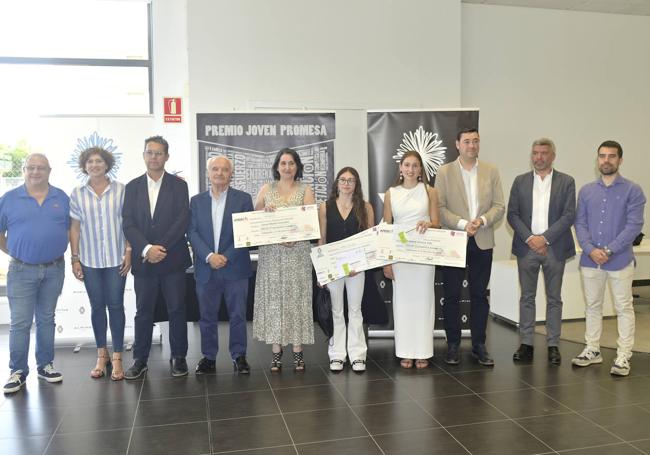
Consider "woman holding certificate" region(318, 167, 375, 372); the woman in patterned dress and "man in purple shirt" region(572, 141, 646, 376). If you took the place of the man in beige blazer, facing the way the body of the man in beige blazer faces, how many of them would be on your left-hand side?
1

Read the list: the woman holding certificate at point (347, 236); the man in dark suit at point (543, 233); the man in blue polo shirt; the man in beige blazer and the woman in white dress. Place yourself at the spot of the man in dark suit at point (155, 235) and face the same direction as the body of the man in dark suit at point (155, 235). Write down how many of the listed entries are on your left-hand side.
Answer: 4

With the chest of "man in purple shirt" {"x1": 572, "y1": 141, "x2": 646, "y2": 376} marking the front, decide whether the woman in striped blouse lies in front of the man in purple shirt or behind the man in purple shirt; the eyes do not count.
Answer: in front

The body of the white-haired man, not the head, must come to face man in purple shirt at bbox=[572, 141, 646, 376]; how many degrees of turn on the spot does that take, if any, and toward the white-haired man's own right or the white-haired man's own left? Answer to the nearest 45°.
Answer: approximately 90° to the white-haired man's own left

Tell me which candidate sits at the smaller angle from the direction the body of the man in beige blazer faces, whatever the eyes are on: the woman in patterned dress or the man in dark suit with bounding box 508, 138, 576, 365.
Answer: the woman in patterned dress

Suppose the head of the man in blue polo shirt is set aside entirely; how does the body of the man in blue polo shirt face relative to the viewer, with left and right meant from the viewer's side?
facing the viewer

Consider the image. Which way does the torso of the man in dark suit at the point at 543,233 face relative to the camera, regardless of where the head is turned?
toward the camera

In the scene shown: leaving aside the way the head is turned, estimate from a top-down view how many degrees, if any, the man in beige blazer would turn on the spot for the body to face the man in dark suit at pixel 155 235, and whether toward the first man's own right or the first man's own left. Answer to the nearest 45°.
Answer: approximately 90° to the first man's own right

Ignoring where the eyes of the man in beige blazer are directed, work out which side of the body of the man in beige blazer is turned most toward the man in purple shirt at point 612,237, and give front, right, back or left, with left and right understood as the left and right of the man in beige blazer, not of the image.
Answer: left

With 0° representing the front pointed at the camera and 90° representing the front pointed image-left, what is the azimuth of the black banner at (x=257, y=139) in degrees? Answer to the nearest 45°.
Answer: approximately 0°

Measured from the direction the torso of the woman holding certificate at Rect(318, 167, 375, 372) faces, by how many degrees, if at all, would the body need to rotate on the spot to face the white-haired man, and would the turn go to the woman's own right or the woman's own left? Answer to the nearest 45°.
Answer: approximately 90° to the woman's own right

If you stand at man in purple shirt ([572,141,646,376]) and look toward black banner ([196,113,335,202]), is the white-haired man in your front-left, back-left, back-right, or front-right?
front-left

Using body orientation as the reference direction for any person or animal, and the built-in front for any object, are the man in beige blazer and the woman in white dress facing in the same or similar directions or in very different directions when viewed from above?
same or similar directions

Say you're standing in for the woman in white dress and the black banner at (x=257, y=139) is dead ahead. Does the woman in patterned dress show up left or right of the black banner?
left

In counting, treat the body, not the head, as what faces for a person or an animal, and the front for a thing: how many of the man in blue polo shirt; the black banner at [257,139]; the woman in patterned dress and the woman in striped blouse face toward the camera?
4

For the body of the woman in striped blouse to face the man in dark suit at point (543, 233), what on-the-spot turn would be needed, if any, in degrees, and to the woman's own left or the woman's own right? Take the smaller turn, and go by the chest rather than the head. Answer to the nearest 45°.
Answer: approximately 90° to the woman's own left
